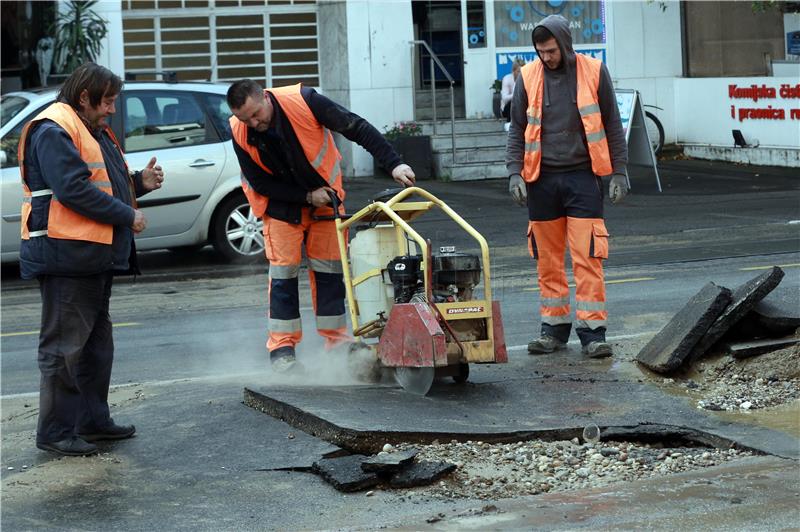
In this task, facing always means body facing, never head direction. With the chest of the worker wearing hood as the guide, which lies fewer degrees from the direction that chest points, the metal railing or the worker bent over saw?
the worker bent over saw

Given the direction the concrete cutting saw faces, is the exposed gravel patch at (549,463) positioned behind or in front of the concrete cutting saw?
in front

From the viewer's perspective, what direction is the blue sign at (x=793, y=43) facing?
toward the camera

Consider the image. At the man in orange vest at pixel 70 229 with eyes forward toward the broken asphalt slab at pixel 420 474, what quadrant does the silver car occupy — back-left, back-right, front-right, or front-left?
back-left

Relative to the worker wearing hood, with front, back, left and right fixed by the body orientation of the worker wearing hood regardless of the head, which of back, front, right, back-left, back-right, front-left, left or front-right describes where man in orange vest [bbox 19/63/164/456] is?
front-right

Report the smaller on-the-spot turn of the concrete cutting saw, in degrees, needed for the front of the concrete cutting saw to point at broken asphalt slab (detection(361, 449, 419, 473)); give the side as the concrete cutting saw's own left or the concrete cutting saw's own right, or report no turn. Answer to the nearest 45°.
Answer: approximately 45° to the concrete cutting saw's own right

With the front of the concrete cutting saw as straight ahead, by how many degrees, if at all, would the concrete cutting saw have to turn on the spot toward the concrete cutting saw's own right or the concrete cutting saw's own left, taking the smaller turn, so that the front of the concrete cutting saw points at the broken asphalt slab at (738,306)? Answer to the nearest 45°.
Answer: approximately 45° to the concrete cutting saw's own left

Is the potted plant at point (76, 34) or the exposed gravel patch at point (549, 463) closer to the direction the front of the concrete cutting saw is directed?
the exposed gravel patch

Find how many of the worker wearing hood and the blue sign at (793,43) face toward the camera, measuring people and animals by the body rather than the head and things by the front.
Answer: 2

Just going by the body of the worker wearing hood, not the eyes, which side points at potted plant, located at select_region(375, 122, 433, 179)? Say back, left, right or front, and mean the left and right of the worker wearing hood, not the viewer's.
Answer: back
